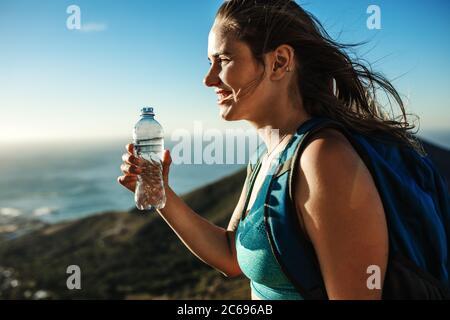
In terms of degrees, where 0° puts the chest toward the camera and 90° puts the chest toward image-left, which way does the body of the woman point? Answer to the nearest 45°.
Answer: approximately 90°

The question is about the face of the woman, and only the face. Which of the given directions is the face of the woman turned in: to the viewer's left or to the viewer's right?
to the viewer's left
